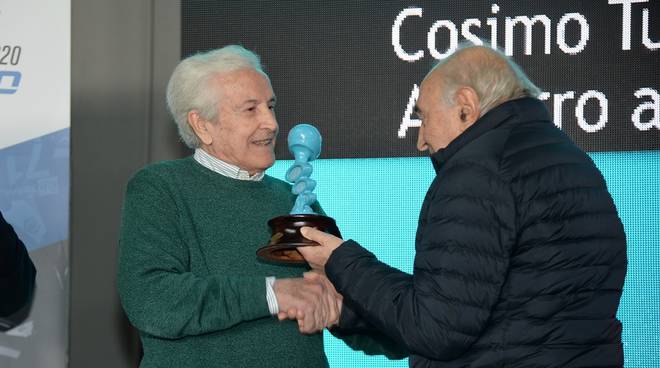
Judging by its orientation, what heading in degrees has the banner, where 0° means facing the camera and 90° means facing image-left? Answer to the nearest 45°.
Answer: approximately 0°

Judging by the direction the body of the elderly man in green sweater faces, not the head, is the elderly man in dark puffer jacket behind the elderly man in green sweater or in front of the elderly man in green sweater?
in front

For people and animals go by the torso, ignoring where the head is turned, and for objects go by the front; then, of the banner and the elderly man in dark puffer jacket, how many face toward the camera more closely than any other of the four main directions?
1

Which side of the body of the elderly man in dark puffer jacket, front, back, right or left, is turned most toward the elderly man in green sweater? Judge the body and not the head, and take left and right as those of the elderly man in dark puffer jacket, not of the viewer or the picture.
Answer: front

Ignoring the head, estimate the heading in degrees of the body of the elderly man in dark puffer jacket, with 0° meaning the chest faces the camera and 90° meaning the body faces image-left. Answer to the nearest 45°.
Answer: approximately 135°

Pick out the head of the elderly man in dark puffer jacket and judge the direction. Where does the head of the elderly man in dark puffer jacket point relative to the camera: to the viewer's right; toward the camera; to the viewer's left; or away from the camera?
to the viewer's left

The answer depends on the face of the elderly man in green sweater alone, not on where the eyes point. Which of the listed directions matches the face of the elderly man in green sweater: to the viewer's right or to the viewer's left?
to the viewer's right
